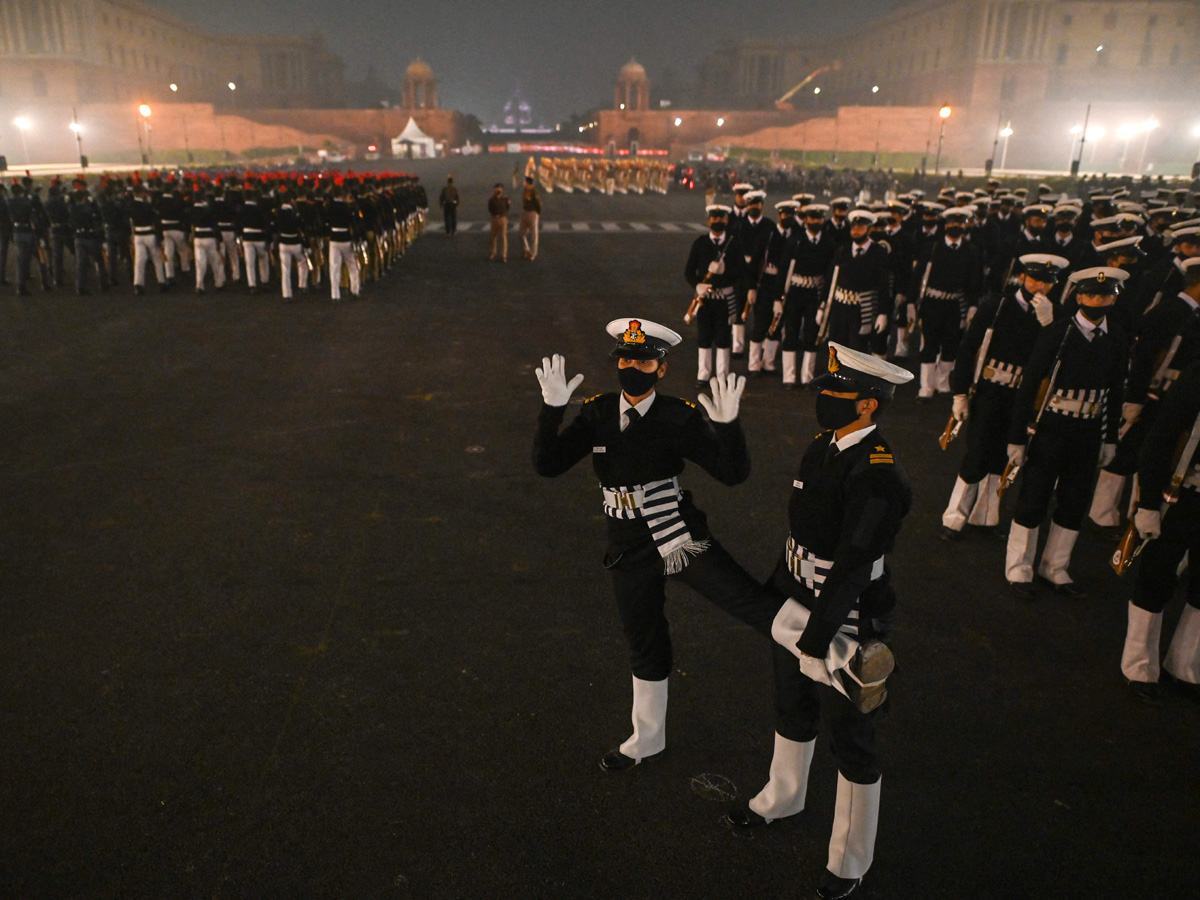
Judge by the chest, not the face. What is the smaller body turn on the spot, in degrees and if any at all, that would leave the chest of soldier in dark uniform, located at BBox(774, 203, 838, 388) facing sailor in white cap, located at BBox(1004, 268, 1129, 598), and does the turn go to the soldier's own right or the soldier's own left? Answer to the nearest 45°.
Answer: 0° — they already face them

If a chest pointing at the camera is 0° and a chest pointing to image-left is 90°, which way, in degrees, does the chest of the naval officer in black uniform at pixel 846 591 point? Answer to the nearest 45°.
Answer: approximately 45°

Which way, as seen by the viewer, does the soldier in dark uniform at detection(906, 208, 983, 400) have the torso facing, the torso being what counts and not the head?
toward the camera

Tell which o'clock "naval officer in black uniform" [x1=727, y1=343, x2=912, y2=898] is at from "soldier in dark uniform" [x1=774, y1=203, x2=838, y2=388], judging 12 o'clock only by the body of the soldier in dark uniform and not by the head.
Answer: The naval officer in black uniform is roughly at 12 o'clock from the soldier in dark uniform.

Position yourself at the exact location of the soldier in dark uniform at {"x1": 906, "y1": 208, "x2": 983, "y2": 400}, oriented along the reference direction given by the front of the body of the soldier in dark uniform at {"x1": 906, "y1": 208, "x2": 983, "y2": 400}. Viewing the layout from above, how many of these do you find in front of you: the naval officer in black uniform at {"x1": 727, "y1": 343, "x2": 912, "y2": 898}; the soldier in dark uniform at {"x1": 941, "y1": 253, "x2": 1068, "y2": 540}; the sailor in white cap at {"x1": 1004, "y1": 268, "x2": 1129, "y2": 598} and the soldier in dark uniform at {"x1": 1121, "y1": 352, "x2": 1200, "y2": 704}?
4

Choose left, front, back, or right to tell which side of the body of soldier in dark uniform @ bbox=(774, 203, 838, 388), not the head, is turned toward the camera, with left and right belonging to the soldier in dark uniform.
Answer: front

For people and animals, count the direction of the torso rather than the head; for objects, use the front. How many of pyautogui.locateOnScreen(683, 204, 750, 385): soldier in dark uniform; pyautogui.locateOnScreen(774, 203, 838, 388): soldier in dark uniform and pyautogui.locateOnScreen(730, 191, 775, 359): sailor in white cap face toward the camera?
3

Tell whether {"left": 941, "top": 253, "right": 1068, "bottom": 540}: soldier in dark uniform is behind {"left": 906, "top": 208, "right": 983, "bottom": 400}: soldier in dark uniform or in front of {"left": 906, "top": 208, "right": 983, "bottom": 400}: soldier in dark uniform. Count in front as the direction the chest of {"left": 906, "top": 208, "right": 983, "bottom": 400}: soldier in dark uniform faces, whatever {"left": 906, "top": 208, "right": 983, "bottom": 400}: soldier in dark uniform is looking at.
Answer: in front

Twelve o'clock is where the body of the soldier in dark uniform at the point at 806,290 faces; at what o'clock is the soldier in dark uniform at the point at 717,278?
the soldier in dark uniform at the point at 717,278 is roughly at 2 o'clock from the soldier in dark uniform at the point at 806,290.

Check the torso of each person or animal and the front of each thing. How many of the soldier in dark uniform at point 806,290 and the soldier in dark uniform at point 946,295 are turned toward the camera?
2

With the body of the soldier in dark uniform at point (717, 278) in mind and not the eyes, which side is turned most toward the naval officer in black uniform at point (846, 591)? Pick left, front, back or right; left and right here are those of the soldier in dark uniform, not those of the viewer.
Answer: front

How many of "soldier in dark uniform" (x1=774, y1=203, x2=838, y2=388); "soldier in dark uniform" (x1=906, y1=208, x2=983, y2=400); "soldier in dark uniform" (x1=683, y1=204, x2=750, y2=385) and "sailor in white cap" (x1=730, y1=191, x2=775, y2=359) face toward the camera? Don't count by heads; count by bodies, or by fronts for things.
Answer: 4

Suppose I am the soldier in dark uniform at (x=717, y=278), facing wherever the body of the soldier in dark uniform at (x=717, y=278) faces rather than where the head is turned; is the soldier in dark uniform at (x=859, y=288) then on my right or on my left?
on my left
